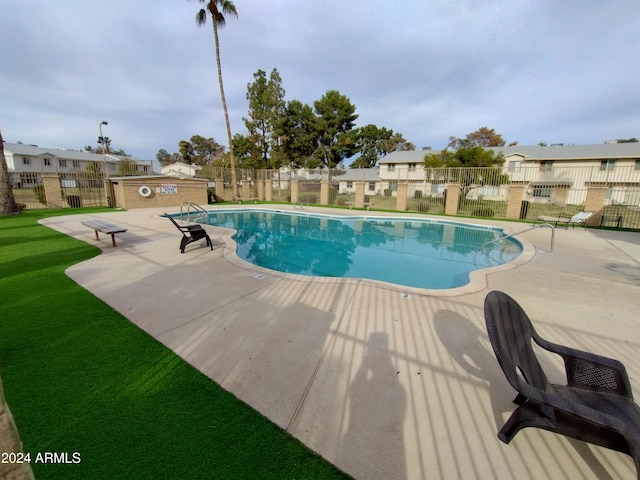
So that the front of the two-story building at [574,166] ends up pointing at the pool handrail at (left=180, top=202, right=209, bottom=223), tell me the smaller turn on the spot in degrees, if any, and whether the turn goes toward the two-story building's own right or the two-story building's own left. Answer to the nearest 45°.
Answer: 0° — it already faces it

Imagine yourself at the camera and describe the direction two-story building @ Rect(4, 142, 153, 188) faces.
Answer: facing the viewer and to the right of the viewer

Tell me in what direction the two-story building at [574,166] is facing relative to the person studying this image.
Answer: facing the viewer and to the left of the viewer

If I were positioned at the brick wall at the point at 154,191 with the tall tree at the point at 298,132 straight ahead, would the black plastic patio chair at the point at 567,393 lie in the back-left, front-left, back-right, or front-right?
back-right

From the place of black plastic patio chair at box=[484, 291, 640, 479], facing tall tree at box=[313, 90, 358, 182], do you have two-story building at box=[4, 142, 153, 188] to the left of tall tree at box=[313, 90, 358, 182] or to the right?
left

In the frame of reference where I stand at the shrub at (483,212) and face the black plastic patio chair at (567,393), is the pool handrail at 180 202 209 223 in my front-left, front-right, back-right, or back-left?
front-right

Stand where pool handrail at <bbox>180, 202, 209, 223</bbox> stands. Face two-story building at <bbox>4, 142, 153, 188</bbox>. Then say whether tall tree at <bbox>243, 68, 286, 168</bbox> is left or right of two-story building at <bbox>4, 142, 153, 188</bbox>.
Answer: right

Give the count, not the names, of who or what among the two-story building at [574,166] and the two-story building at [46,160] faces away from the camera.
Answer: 0

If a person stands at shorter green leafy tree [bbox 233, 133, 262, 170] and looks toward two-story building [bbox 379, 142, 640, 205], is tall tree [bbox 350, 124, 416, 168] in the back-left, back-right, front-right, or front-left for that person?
front-left

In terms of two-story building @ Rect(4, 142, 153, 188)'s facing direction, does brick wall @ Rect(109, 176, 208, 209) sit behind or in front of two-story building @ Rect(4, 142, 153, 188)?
in front

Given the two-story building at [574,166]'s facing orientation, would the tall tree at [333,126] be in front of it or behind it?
in front
